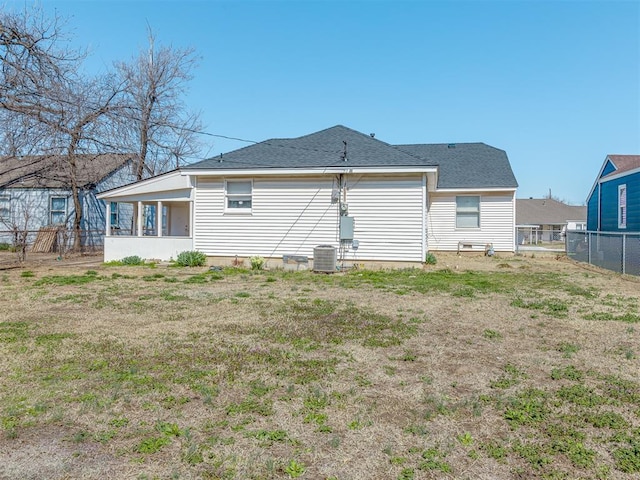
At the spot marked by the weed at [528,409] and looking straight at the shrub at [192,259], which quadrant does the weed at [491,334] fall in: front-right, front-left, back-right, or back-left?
front-right

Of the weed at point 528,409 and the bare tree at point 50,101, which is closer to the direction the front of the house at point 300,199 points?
the bare tree

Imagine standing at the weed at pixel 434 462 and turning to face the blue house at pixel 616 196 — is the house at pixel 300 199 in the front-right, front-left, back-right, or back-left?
front-left

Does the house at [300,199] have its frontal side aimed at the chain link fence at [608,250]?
no
